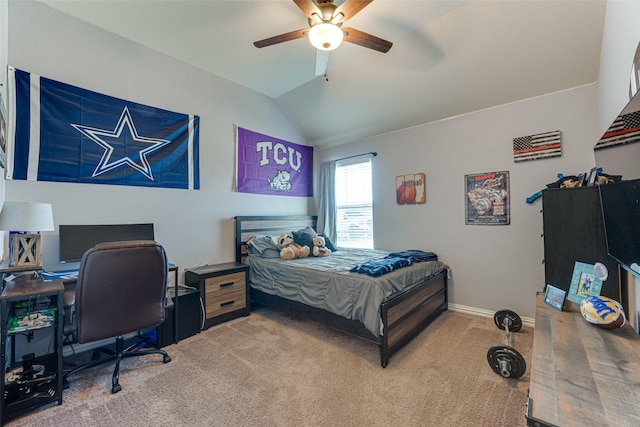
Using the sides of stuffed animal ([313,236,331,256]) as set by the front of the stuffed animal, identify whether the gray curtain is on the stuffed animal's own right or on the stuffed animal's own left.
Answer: on the stuffed animal's own left

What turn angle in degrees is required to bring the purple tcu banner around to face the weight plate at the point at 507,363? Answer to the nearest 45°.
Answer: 0° — it already faces it

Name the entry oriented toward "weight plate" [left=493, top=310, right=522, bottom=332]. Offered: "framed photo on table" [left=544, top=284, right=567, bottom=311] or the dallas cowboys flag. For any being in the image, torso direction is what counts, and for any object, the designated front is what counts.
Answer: the dallas cowboys flag

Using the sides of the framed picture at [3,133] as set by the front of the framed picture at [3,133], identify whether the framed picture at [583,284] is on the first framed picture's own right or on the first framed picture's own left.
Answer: on the first framed picture's own right

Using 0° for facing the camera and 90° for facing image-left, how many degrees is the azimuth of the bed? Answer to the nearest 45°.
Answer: approximately 315°

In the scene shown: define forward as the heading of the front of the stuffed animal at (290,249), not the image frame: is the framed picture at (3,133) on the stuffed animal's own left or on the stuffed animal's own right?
on the stuffed animal's own right

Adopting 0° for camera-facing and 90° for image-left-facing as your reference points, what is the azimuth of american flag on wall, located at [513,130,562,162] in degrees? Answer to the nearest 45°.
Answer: approximately 0°
